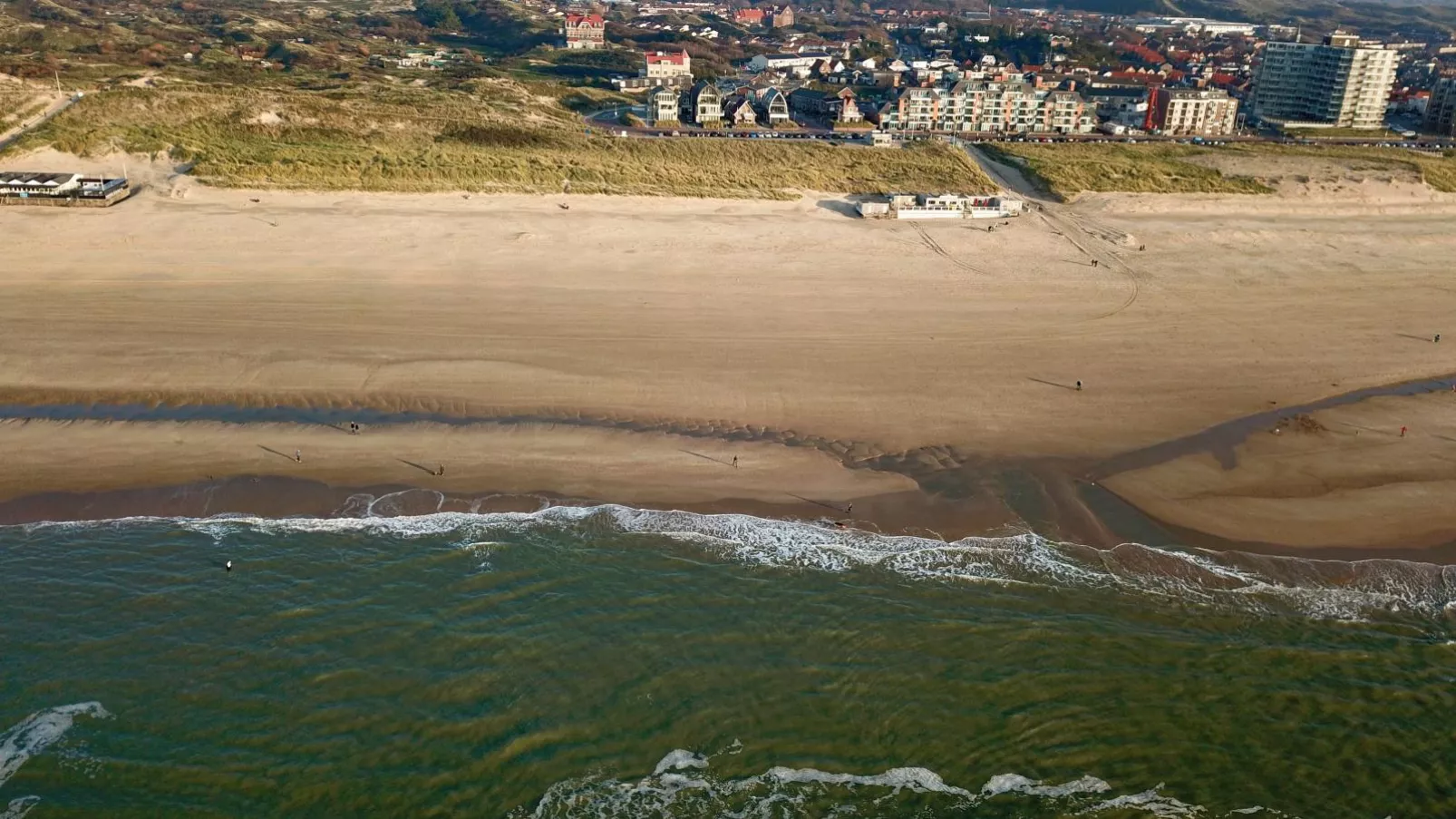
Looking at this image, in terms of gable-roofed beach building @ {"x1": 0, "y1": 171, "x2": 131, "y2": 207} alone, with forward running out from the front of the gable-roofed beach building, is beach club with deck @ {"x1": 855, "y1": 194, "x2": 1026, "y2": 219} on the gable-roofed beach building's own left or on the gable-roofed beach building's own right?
on the gable-roofed beach building's own left

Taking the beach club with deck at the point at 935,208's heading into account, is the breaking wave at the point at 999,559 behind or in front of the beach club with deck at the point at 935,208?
in front

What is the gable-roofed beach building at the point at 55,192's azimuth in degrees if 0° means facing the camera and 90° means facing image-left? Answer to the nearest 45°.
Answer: approximately 0°

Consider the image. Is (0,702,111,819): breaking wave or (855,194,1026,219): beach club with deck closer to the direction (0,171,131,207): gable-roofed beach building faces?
the breaking wave

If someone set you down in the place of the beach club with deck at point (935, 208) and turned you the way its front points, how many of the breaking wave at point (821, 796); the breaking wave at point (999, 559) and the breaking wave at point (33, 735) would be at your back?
0

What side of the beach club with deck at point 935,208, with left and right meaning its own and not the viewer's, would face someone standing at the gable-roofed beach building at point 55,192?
right

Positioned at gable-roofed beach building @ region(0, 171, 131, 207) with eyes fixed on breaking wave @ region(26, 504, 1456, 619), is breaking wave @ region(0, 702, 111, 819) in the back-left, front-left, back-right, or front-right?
front-right

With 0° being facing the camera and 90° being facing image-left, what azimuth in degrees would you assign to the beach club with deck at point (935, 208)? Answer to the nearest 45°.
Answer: approximately 0°

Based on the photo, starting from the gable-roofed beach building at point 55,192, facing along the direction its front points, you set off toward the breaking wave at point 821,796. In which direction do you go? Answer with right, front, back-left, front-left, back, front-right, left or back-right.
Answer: front

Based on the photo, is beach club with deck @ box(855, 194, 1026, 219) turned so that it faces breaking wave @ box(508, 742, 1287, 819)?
yes

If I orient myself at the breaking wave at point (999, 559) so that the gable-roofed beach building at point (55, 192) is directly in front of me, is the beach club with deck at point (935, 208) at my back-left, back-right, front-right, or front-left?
front-right

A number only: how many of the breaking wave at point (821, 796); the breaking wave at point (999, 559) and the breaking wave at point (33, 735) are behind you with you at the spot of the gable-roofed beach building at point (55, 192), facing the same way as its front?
0

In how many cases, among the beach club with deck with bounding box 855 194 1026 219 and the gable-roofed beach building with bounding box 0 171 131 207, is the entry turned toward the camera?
2
